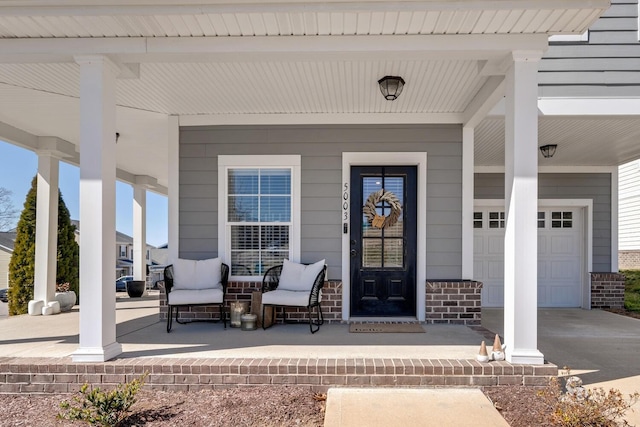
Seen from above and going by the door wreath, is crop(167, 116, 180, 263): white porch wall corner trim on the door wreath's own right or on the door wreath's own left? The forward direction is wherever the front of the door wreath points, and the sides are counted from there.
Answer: on the door wreath's own right

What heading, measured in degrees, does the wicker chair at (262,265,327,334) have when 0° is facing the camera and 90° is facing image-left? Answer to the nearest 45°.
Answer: approximately 45°

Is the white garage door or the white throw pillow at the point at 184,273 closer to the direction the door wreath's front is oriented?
the white throw pillow

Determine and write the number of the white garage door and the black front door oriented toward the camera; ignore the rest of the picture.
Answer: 2

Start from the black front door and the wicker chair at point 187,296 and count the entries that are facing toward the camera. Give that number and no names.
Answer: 2

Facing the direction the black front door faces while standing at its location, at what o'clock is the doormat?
The doormat is roughly at 12 o'clock from the black front door.
